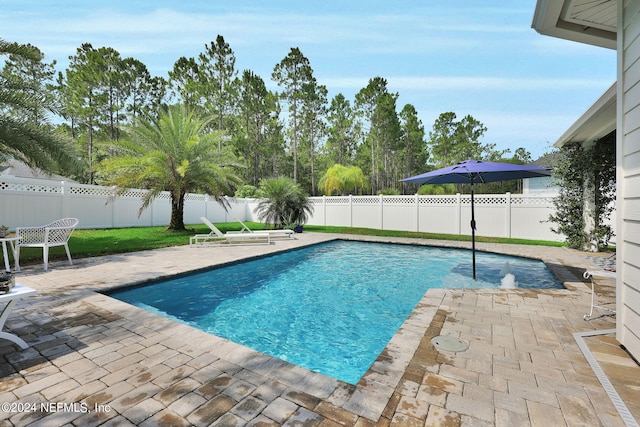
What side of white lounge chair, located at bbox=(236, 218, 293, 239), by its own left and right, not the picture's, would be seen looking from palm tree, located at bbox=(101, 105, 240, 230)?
back

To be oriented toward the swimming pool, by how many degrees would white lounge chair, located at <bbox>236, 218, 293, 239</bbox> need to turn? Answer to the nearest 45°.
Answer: approximately 90° to its right

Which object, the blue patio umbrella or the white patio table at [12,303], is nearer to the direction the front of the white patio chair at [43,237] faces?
the white patio table

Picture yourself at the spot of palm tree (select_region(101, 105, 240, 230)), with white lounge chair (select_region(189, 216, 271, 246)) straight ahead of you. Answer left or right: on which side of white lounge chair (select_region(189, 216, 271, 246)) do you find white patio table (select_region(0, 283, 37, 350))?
right

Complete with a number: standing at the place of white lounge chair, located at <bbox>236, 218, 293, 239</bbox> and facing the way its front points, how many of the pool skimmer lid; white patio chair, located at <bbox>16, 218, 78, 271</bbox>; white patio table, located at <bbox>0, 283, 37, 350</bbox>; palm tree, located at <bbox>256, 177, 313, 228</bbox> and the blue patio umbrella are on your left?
1

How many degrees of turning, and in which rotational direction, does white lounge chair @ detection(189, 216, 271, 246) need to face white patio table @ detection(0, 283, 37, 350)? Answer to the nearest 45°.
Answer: approximately 90° to its right

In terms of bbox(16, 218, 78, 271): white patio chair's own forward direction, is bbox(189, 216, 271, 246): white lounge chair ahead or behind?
behind

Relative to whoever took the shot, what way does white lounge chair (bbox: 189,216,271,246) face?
facing to the right of the viewer

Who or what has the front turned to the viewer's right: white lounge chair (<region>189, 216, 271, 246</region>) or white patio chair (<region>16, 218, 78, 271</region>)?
the white lounge chair

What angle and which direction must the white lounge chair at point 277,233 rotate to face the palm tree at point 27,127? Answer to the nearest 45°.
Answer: approximately 135° to its right

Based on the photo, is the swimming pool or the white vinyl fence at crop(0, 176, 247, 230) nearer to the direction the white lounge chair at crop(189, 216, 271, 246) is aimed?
the swimming pool

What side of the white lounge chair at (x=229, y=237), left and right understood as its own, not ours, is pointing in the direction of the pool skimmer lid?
right

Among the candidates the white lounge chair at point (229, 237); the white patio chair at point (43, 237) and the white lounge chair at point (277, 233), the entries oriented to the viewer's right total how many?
2

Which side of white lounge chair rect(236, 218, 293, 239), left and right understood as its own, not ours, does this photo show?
right

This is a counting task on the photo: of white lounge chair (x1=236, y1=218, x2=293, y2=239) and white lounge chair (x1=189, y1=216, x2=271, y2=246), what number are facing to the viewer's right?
2

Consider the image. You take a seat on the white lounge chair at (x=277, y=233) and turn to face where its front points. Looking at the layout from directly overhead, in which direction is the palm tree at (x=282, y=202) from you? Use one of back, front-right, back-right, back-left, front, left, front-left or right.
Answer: left

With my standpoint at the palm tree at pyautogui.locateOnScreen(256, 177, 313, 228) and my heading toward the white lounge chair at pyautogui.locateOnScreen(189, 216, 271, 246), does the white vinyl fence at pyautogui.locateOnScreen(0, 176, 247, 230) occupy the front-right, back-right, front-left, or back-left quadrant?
front-right

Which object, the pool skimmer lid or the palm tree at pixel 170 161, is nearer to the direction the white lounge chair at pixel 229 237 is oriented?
the pool skimmer lid
